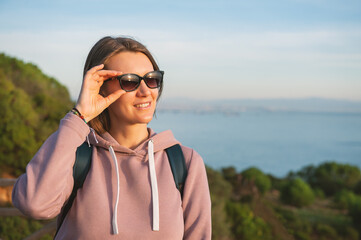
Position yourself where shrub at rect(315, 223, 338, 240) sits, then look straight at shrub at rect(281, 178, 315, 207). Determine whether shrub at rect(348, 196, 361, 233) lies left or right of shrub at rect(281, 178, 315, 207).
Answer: right

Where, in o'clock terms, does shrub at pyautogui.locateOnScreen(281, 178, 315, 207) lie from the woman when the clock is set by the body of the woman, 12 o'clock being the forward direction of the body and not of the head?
The shrub is roughly at 7 o'clock from the woman.

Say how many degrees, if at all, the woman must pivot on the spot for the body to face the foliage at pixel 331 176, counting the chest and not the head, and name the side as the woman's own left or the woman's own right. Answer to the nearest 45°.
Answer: approximately 135° to the woman's own left

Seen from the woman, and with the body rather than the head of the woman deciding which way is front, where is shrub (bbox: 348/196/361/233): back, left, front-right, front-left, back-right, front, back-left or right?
back-left

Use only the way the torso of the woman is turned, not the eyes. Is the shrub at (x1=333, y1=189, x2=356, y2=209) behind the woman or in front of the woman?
behind

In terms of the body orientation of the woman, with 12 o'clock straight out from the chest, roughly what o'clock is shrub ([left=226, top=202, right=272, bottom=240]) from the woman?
The shrub is roughly at 7 o'clock from the woman.

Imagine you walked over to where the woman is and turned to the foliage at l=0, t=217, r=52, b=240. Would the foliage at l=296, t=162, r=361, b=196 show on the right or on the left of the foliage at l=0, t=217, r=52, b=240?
right

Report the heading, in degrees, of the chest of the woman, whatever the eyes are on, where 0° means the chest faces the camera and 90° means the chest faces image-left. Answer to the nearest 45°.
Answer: approximately 0°

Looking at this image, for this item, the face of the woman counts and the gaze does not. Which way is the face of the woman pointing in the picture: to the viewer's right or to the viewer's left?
to the viewer's right

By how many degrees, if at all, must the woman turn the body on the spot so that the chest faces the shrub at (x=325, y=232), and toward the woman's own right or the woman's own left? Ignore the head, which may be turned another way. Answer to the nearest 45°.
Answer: approximately 135° to the woman's own left
